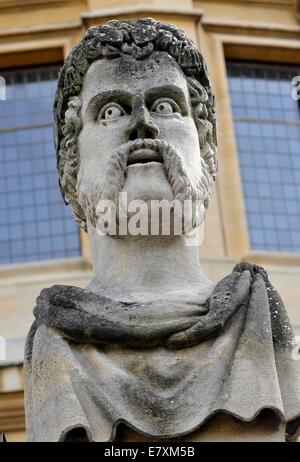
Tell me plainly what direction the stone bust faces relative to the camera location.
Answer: facing the viewer

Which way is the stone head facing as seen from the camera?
toward the camera
